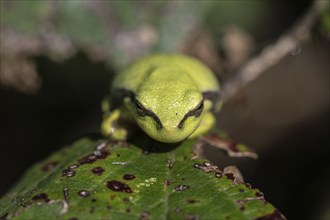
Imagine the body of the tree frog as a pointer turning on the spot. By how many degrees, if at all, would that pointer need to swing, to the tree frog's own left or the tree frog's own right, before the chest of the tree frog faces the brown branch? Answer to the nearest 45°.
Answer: approximately 135° to the tree frog's own left

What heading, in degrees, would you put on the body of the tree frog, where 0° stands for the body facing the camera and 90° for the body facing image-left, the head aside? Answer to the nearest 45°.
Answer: approximately 0°
